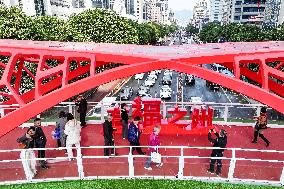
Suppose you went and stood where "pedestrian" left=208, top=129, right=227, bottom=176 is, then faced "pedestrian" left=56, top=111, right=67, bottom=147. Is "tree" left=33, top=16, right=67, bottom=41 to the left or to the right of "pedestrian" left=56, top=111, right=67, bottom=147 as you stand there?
right

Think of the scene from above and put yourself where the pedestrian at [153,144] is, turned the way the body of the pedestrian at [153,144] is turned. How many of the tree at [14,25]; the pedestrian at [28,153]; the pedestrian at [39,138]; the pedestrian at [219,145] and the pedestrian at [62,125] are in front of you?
1

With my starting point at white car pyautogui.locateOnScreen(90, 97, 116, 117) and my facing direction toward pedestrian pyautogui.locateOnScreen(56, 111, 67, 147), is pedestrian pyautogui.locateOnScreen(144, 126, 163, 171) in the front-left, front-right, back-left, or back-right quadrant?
front-left

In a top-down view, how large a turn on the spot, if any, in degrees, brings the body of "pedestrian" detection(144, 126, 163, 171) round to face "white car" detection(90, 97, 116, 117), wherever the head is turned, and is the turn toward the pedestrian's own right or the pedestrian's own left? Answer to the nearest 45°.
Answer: approximately 90° to the pedestrian's own left

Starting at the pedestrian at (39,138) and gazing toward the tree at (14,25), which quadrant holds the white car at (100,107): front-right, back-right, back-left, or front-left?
front-right
